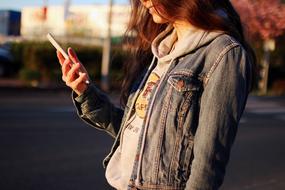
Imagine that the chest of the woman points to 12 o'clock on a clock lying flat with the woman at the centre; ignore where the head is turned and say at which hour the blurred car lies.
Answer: The blurred car is roughly at 4 o'clock from the woman.

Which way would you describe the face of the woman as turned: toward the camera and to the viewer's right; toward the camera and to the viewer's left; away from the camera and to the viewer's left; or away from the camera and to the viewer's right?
toward the camera and to the viewer's left

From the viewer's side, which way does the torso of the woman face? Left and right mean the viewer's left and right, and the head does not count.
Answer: facing the viewer and to the left of the viewer
